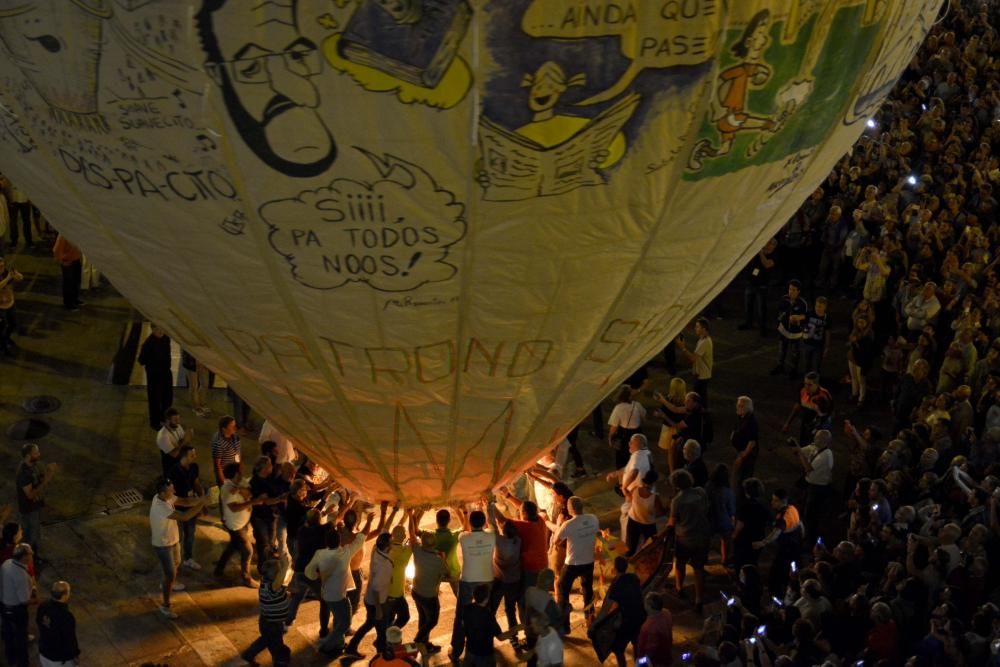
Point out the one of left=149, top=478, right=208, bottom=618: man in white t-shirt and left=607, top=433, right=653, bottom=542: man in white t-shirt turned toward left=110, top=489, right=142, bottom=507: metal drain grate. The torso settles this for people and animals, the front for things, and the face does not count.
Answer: left=607, top=433, right=653, bottom=542: man in white t-shirt

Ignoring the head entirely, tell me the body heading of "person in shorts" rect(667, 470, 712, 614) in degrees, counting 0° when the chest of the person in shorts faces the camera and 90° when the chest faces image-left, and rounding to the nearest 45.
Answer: approximately 135°

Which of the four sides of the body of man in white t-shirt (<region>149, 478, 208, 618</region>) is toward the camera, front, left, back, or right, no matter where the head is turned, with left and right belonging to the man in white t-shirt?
right

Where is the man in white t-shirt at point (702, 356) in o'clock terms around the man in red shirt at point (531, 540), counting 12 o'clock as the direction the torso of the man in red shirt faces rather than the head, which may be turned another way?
The man in white t-shirt is roughly at 2 o'clock from the man in red shirt.

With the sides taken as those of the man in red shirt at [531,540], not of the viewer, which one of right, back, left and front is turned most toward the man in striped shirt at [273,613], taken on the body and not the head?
left

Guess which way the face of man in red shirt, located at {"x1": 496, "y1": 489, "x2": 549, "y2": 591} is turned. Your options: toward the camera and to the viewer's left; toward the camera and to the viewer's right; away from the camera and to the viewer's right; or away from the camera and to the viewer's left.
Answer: away from the camera and to the viewer's left

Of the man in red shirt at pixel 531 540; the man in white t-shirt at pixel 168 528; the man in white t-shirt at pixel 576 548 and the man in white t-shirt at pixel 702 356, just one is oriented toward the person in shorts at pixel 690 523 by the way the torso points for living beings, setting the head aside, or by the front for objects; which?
the man in white t-shirt at pixel 168 528

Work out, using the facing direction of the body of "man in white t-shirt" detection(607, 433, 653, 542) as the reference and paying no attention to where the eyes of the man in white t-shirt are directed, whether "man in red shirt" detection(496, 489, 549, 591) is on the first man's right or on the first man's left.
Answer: on the first man's left

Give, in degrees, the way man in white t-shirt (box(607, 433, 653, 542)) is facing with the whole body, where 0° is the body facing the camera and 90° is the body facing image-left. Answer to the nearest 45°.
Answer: approximately 90°

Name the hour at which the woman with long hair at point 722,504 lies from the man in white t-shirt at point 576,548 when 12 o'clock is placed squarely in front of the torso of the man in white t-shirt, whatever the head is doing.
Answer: The woman with long hair is roughly at 3 o'clock from the man in white t-shirt.

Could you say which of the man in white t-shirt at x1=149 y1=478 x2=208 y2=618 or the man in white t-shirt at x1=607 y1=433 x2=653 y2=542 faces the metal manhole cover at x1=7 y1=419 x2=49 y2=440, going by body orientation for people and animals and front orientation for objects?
the man in white t-shirt at x1=607 y1=433 x2=653 y2=542

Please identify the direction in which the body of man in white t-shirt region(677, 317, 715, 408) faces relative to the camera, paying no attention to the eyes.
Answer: to the viewer's left

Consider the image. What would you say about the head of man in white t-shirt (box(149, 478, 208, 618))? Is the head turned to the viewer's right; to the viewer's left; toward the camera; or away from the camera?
to the viewer's right

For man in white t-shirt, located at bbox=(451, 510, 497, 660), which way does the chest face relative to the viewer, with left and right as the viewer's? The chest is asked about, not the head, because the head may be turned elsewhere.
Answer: facing away from the viewer
